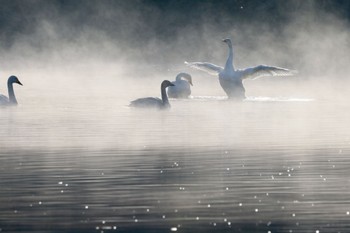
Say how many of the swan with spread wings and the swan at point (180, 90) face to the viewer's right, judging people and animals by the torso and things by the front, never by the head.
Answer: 1

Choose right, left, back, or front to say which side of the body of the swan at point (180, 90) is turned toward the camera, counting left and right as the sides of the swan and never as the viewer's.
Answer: right

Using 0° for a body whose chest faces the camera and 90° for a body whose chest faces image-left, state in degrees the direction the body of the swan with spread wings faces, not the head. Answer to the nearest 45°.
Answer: approximately 45°

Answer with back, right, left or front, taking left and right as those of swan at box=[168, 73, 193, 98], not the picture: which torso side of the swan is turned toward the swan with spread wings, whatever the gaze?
front

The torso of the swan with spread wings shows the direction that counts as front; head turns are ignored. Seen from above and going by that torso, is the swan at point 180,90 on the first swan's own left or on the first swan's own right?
on the first swan's own right
